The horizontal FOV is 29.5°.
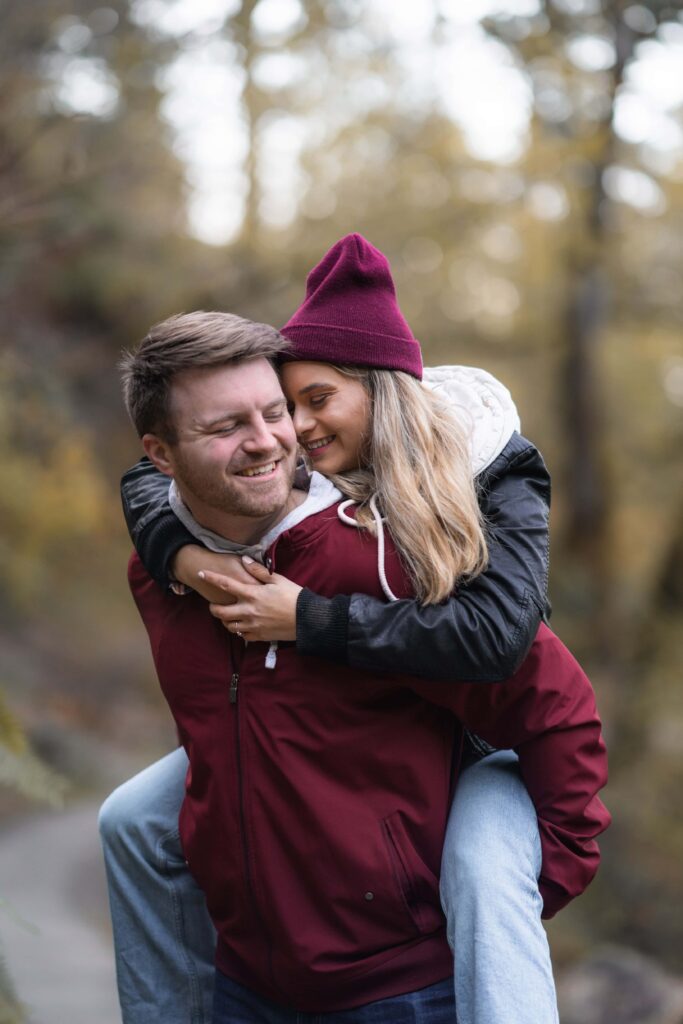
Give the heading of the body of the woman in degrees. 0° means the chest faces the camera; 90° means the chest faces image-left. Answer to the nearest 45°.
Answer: approximately 45°

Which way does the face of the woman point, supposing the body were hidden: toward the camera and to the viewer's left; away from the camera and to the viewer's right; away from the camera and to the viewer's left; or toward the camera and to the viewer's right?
toward the camera and to the viewer's left

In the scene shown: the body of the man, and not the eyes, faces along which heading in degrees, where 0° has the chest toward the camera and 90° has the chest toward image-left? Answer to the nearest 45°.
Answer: approximately 45°
